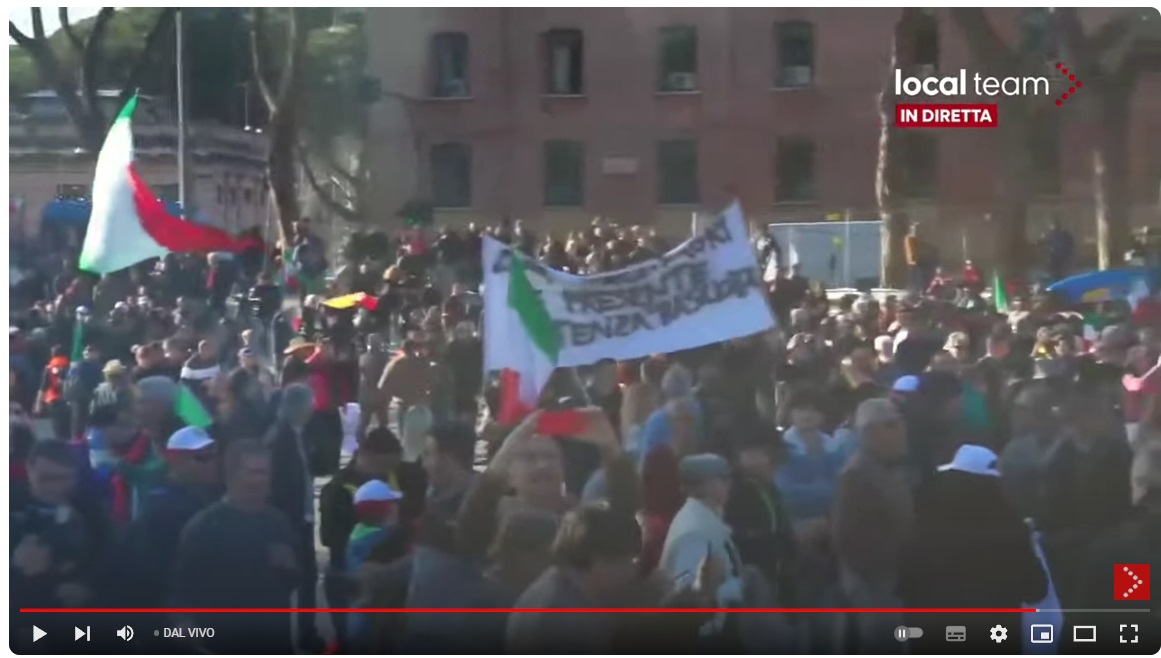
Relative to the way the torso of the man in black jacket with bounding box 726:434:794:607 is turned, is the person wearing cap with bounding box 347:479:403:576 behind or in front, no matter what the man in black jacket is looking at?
in front
